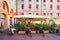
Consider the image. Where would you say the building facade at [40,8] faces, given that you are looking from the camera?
facing the viewer
